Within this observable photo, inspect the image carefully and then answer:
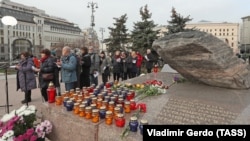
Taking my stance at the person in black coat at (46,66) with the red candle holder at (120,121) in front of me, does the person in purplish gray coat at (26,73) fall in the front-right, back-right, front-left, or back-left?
back-right

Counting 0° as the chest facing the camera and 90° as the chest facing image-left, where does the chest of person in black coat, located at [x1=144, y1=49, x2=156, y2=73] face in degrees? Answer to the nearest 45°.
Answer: approximately 45°

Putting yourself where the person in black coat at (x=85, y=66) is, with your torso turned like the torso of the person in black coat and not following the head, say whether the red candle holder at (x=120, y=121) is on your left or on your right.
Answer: on your left

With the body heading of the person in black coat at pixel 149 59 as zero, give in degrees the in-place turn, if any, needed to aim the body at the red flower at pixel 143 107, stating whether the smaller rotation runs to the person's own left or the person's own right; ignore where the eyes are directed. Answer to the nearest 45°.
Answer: approximately 45° to the person's own left
